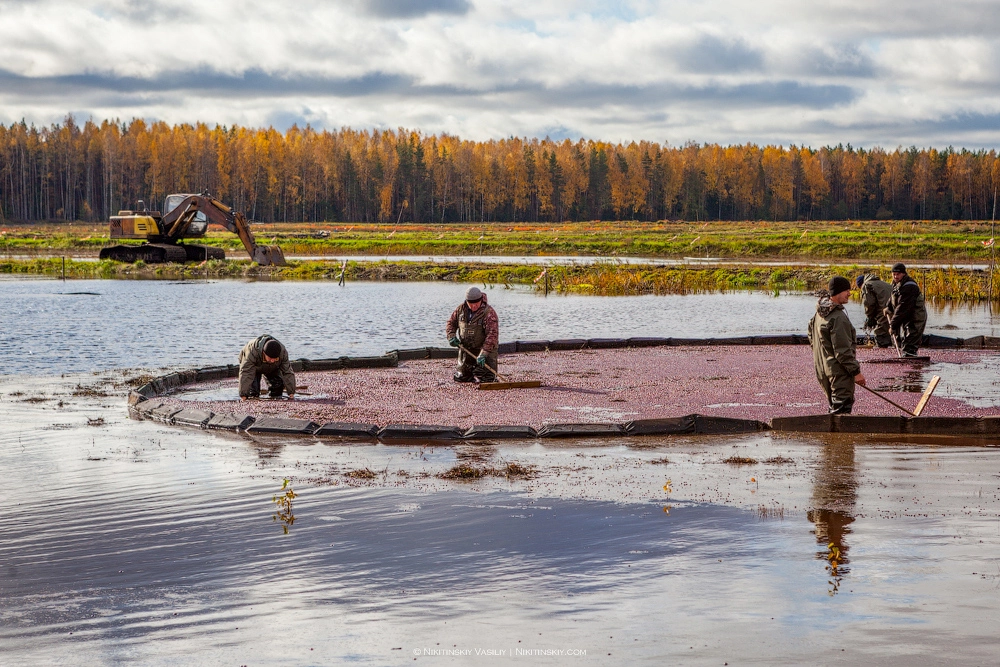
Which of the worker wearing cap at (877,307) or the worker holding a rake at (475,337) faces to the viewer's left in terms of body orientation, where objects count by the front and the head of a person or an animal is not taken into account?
the worker wearing cap

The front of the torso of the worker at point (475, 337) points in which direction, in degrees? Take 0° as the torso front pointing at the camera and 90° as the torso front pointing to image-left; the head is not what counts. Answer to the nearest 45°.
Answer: approximately 0°

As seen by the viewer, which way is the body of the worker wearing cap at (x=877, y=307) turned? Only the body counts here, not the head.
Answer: to the viewer's left

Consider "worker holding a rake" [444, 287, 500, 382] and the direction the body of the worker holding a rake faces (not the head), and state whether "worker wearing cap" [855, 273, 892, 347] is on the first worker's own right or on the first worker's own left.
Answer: on the first worker's own left

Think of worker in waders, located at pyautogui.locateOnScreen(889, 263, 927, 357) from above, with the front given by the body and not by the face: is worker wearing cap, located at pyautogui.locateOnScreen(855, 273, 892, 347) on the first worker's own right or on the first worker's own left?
on the first worker's own right

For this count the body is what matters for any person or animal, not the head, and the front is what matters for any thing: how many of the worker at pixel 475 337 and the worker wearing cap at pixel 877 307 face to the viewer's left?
1

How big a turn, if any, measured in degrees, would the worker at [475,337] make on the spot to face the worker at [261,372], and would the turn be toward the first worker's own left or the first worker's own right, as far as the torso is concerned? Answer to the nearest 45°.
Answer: approximately 45° to the first worker's own right

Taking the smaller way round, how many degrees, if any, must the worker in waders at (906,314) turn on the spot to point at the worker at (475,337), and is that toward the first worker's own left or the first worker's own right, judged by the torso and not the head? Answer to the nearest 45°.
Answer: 0° — they already face them

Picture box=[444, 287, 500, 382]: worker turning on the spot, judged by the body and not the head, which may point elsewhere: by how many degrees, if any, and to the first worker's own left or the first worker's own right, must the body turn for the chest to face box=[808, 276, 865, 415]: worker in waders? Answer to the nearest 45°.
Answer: approximately 45° to the first worker's own left
